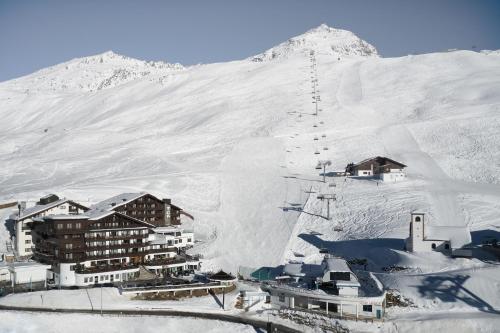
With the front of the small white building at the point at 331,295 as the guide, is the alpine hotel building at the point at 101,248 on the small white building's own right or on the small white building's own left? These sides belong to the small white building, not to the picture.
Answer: on the small white building's own right

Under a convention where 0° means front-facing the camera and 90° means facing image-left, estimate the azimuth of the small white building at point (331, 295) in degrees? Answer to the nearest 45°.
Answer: approximately 0°

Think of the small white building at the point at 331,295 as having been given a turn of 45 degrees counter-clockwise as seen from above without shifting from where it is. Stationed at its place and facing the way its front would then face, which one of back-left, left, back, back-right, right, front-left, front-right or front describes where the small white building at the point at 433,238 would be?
left
